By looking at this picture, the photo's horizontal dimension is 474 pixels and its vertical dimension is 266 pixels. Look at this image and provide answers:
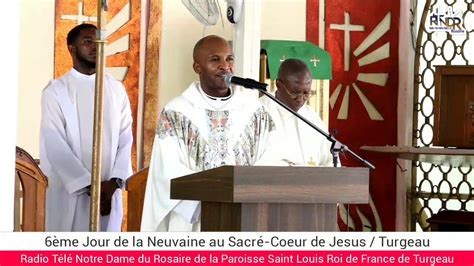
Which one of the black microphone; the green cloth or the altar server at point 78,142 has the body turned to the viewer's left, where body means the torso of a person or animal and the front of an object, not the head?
the black microphone

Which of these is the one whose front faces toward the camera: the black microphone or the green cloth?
the green cloth

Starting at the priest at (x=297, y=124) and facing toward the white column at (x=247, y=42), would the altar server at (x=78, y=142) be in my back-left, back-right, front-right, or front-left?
front-left

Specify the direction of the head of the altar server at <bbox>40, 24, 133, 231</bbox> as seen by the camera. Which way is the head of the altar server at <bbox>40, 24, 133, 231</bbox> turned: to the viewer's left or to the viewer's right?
to the viewer's right

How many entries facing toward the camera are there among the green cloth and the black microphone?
1

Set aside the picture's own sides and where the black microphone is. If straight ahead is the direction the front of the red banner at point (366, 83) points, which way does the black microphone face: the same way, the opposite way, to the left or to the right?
to the right

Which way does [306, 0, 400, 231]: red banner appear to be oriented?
toward the camera

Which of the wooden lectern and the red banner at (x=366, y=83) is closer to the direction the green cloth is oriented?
the wooden lectern

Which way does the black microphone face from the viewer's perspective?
to the viewer's left

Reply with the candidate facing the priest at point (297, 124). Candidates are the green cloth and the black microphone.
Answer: the green cloth

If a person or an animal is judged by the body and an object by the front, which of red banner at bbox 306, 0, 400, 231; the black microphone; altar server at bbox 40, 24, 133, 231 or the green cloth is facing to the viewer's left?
the black microphone

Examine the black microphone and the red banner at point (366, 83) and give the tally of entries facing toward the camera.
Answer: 1

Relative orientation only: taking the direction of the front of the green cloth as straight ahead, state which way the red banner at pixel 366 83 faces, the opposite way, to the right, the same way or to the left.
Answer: the same way

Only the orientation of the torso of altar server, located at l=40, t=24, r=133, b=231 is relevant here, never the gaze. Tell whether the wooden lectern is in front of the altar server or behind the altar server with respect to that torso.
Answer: in front
